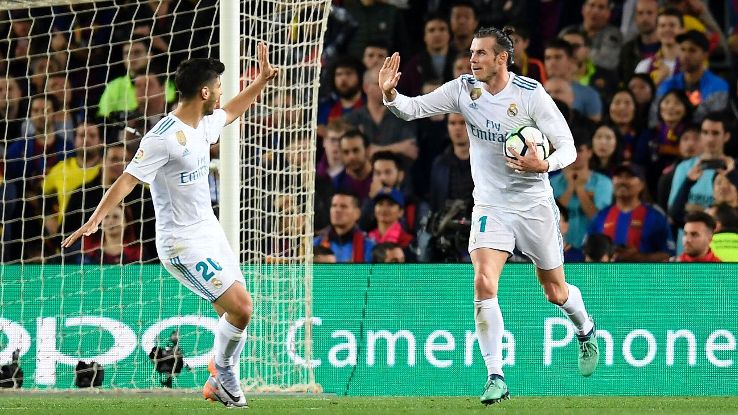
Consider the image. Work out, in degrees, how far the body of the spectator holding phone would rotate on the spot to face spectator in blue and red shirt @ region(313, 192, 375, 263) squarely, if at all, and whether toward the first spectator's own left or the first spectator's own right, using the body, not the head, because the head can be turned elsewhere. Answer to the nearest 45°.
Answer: approximately 90° to the first spectator's own right

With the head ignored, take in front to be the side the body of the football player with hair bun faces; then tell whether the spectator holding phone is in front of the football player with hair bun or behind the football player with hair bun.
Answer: behind

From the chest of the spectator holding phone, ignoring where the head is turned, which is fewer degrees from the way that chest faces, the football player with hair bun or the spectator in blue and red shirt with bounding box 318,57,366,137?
the football player with hair bun

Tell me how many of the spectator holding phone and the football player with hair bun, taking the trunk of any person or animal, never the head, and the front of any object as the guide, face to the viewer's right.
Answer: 0

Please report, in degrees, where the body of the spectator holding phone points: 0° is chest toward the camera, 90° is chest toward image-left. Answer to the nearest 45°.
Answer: approximately 0°

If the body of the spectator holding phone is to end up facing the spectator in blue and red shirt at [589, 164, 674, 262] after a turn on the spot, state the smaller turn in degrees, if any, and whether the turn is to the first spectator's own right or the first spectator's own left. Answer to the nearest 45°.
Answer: approximately 45° to the first spectator's own right

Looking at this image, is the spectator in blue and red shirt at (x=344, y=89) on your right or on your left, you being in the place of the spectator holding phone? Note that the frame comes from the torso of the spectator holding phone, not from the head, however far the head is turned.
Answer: on your right
